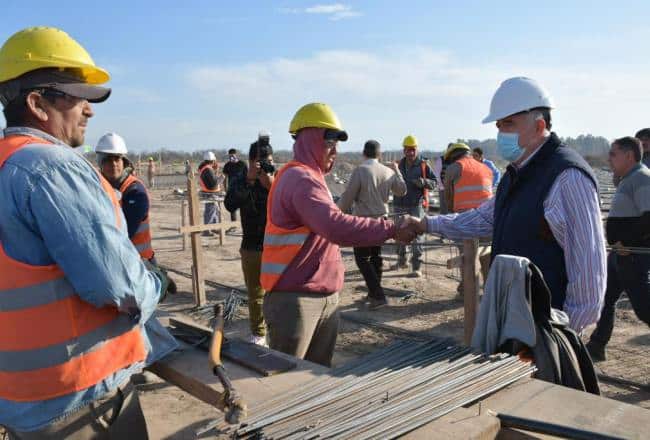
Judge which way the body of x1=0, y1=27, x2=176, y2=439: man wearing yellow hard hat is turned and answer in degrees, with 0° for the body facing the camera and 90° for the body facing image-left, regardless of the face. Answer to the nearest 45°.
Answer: approximately 270°

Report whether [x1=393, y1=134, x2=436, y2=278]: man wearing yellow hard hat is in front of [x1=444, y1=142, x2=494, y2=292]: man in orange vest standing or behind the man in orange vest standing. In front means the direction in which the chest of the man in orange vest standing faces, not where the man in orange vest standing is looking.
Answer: in front

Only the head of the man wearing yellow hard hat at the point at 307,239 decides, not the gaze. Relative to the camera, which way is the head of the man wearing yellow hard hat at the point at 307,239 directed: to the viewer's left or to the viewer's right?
to the viewer's right

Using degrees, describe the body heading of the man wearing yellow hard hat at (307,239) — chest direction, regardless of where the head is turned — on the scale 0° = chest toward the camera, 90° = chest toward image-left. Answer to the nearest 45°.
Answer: approximately 270°

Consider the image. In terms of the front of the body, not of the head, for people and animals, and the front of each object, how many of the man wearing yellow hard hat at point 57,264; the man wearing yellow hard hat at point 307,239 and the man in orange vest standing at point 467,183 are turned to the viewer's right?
2

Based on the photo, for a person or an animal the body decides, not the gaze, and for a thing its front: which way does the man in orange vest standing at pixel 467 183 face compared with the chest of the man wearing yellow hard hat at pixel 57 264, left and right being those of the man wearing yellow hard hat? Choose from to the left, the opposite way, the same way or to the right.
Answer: to the left

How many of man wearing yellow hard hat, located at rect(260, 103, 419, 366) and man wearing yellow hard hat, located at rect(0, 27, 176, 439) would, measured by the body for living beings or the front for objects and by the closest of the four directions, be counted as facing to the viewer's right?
2

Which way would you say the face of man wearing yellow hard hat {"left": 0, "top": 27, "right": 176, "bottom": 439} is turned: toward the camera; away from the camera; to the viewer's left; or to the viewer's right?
to the viewer's right

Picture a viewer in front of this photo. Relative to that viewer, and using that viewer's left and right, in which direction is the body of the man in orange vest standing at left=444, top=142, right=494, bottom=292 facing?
facing away from the viewer and to the left of the viewer

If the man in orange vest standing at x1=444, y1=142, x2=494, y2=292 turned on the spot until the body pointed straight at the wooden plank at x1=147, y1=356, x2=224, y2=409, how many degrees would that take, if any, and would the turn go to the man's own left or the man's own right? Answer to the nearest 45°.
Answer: approximately 135° to the man's own left

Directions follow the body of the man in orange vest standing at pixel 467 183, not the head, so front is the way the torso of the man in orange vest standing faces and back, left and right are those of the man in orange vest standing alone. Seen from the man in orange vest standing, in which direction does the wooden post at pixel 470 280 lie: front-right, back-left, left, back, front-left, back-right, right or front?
back-left
